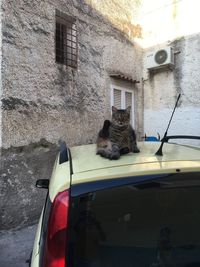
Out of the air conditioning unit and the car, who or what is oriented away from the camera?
the car

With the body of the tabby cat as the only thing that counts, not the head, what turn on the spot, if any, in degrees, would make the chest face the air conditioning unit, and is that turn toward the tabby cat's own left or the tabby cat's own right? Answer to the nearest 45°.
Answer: approximately 180°

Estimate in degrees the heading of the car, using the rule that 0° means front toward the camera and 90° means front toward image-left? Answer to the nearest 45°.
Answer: approximately 180°

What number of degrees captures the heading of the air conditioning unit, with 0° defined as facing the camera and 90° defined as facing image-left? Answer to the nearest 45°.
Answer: approximately 45°

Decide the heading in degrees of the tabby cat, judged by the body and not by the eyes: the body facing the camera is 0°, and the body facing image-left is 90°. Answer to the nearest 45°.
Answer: approximately 0°
